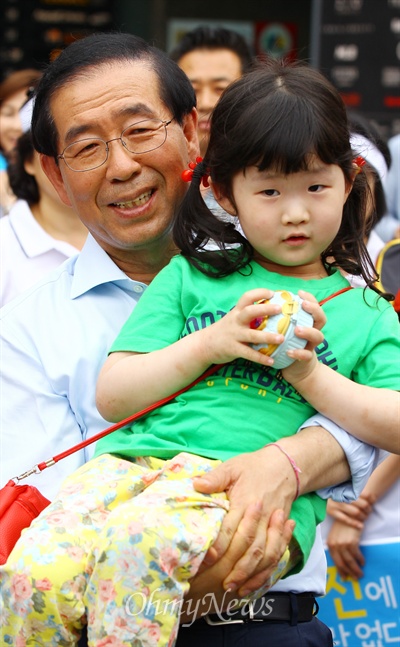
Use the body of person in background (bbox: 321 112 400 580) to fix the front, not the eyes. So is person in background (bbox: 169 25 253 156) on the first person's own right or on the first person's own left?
on the first person's own right

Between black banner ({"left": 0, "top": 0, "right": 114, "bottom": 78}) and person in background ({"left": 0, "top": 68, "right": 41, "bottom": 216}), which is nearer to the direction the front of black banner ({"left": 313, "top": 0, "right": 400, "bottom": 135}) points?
the person in background

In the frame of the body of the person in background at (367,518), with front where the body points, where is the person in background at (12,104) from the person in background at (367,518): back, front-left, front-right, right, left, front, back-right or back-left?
right

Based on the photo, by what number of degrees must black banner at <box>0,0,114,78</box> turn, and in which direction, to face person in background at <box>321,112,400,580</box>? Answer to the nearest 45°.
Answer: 0° — it already faces them

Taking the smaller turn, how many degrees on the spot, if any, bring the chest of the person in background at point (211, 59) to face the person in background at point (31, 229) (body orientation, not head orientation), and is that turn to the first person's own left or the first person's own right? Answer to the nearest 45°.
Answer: approximately 45° to the first person's own right

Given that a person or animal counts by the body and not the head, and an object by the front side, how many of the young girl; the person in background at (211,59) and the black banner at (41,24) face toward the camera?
3

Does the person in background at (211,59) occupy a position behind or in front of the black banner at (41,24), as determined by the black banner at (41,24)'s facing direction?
in front

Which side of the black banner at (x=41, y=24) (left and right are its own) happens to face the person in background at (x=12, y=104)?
front

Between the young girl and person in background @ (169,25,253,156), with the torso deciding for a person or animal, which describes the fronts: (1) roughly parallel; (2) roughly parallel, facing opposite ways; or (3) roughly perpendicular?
roughly parallel

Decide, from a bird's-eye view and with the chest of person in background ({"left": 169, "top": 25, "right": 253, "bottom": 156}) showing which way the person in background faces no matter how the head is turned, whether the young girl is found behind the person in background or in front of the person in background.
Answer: in front

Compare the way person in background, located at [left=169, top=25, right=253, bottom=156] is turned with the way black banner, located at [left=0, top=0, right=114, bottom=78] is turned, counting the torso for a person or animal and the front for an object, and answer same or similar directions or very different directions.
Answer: same or similar directions

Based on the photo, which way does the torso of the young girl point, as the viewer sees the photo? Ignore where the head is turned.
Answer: toward the camera

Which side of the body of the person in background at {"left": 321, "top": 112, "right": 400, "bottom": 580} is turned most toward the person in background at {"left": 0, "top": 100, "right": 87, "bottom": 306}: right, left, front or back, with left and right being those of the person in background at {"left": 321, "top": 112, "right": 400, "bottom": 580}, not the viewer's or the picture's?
right

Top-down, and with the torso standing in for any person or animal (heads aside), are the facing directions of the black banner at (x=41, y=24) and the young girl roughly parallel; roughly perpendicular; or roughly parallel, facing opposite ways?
roughly parallel

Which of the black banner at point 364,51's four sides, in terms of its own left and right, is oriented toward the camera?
front
